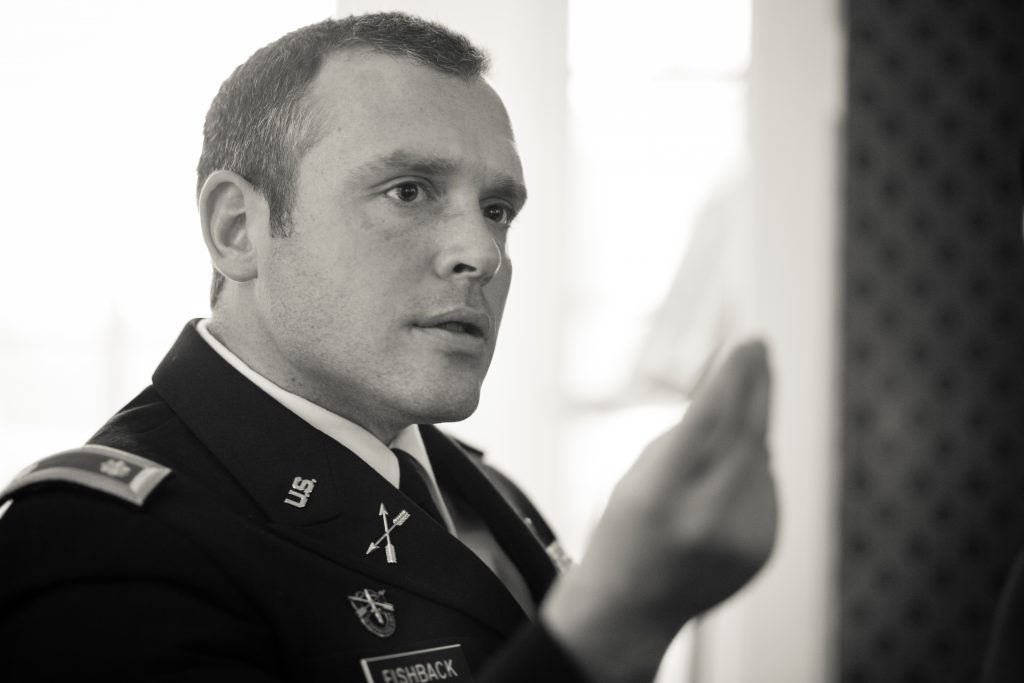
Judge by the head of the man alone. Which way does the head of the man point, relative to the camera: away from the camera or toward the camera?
toward the camera

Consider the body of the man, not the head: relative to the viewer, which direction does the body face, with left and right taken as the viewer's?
facing the viewer and to the right of the viewer

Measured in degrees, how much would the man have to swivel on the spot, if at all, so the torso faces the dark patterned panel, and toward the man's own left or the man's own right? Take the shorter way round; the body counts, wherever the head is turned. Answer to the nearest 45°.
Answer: approximately 90° to the man's own left
